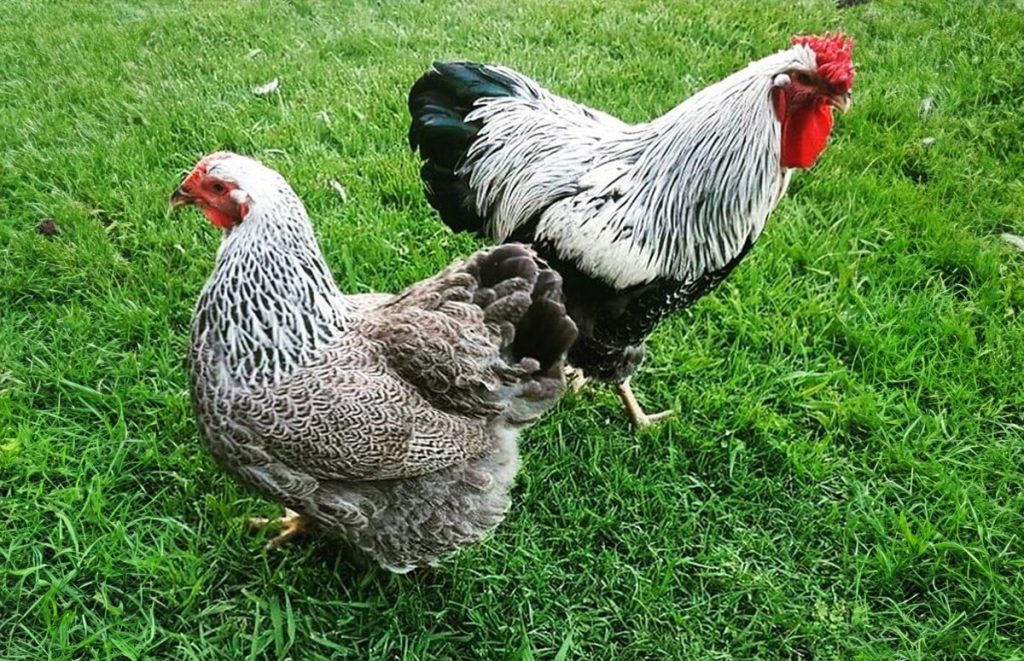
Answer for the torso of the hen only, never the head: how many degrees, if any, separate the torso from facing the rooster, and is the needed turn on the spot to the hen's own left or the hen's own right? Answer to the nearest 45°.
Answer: approximately 135° to the hen's own right

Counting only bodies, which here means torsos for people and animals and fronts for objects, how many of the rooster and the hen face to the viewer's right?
1

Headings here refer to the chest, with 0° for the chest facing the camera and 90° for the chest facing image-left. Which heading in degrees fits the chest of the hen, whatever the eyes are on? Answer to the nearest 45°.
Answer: approximately 90°

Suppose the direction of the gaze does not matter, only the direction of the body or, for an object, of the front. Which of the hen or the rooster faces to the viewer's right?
the rooster

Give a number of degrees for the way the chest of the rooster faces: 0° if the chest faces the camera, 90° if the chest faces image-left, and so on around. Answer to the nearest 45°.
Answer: approximately 270°

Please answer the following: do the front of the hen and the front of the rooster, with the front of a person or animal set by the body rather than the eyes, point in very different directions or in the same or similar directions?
very different directions

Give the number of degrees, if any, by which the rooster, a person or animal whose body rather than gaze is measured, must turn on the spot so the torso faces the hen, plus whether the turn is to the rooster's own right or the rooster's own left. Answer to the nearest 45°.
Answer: approximately 135° to the rooster's own right
